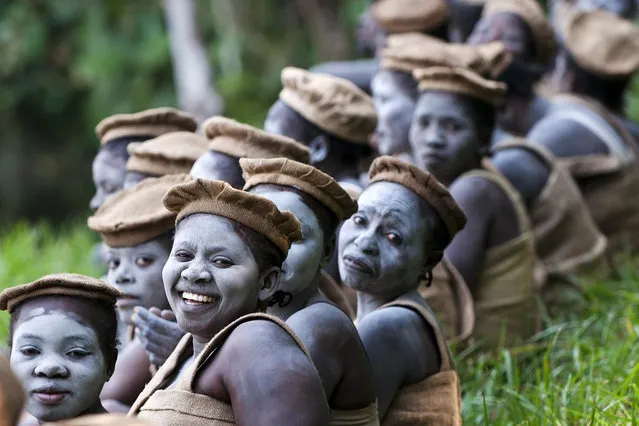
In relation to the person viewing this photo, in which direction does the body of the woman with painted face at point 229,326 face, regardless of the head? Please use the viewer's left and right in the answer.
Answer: facing the viewer and to the left of the viewer

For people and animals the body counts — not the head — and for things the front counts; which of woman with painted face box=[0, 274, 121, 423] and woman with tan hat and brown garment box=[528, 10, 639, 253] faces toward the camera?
woman with painted face box=[0, 274, 121, 423]

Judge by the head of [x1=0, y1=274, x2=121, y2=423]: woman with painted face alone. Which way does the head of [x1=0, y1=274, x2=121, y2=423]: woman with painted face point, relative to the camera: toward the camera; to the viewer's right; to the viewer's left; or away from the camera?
toward the camera

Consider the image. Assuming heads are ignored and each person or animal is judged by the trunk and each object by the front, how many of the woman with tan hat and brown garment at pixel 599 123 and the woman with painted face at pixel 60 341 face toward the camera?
1

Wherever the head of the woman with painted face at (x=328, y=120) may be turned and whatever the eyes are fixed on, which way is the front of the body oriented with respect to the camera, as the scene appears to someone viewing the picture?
to the viewer's left

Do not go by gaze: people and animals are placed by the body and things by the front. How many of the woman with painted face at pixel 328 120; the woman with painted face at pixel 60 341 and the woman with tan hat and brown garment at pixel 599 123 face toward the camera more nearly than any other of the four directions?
1

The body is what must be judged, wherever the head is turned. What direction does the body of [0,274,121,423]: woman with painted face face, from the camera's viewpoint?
toward the camera

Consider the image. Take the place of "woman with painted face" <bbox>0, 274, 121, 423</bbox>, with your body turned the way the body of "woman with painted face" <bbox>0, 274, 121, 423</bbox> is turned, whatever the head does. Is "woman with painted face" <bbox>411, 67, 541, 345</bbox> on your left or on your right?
on your left

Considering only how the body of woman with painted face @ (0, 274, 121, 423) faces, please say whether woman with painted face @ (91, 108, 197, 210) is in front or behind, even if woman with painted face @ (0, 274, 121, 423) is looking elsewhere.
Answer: behind

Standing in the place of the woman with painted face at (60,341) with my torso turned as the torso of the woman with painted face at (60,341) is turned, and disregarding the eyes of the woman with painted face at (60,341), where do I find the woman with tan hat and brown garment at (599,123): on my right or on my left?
on my left

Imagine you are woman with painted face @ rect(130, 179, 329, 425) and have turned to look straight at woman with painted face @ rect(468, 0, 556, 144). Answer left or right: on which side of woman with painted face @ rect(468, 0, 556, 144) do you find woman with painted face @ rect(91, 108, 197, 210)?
left

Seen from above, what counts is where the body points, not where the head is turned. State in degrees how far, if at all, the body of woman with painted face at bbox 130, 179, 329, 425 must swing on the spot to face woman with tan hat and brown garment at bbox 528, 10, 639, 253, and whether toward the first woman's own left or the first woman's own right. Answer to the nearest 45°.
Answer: approximately 180°

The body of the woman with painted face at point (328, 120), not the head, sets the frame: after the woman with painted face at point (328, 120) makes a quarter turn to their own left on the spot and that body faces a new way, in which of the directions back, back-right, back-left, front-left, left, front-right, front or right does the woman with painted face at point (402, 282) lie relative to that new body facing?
front

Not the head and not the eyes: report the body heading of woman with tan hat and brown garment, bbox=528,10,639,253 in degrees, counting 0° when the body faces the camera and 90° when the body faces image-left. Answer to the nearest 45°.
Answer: approximately 135°

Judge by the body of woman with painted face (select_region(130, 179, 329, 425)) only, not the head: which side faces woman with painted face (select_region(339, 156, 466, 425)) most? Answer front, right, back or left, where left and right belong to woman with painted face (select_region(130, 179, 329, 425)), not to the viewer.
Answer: back

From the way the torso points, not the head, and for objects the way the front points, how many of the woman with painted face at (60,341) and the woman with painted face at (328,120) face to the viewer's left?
1

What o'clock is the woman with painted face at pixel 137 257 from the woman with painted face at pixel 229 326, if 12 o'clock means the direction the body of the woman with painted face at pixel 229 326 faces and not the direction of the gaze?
the woman with painted face at pixel 137 257 is roughly at 4 o'clock from the woman with painted face at pixel 229 326.
